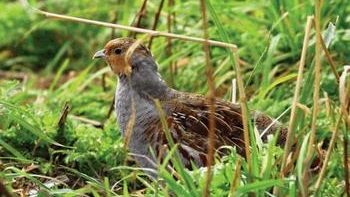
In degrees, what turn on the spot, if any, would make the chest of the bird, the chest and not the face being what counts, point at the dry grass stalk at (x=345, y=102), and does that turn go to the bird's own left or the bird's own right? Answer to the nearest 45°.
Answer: approximately 135° to the bird's own left

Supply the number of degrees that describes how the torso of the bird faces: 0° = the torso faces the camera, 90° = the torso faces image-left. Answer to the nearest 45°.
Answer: approximately 90°

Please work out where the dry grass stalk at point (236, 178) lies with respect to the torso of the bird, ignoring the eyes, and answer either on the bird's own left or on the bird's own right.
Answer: on the bird's own left

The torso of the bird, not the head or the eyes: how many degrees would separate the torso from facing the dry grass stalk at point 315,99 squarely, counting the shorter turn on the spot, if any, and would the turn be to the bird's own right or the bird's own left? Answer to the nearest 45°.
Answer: approximately 135° to the bird's own left
